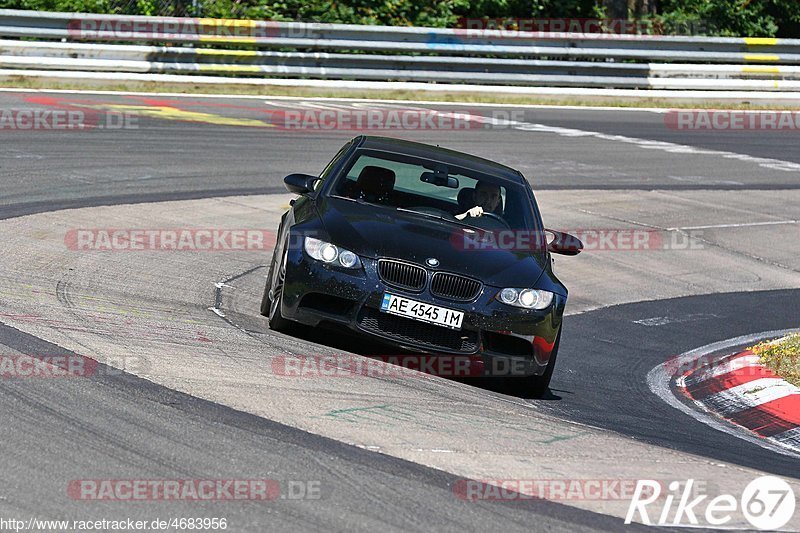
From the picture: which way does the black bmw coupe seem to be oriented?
toward the camera

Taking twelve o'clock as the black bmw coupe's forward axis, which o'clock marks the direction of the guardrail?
The guardrail is roughly at 6 o'clock from the black bmw coupe.
